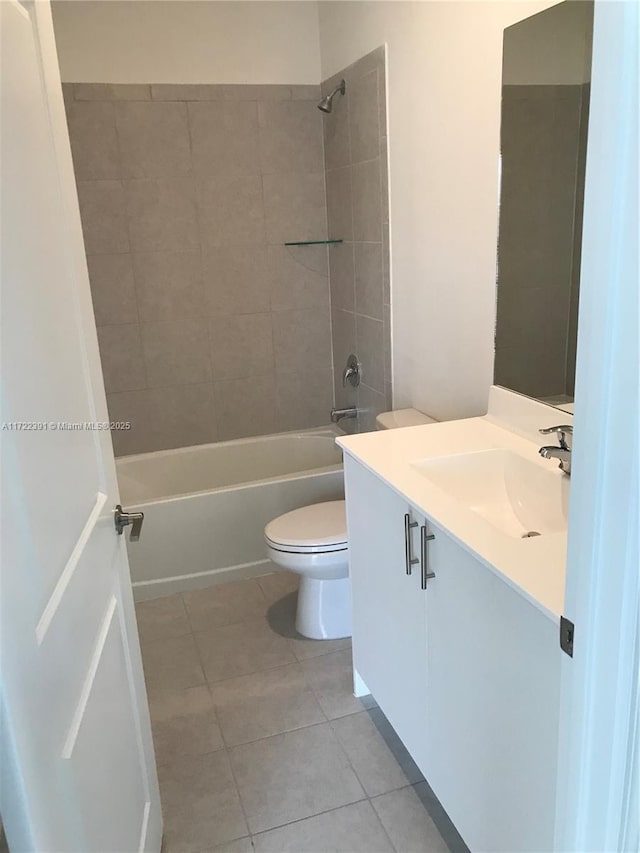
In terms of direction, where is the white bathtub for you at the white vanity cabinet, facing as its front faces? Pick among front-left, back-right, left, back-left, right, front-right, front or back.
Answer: right

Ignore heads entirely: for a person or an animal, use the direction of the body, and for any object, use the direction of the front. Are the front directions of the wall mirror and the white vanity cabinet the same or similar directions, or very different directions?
same or similar directions

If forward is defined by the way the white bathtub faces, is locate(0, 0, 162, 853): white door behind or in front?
in front

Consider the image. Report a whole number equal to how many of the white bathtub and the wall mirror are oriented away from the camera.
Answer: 0

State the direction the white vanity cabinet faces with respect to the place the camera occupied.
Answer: facing the viewer and to the left of the viewer

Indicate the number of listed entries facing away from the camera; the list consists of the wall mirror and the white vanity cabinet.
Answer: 0

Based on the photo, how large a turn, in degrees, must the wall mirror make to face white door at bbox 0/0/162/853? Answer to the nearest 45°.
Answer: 0° — it already faces it

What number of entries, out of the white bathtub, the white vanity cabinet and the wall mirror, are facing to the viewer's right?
0

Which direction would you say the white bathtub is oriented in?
toward the camera

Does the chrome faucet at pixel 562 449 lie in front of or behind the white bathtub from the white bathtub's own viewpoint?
in front

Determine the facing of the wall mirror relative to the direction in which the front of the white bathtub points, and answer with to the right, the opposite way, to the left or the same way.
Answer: to the right
